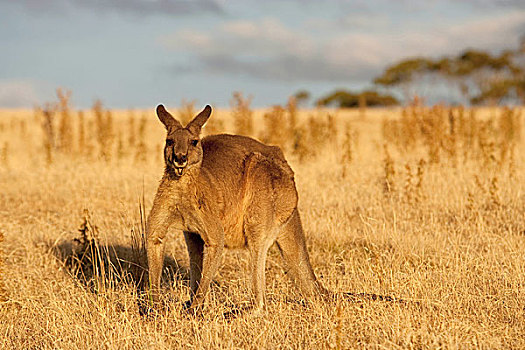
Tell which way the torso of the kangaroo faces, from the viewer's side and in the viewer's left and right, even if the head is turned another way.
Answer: facing the viewer and to the left of the viewer
